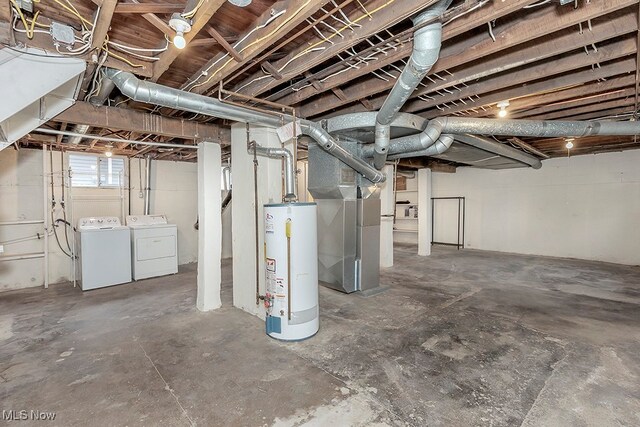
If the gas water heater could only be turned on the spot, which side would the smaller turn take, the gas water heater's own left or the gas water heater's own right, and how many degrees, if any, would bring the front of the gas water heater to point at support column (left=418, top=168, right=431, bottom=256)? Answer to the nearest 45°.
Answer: approximately 180°

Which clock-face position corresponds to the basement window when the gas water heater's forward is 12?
The basement window is roughly at 3 o'clock from the gas water heater.

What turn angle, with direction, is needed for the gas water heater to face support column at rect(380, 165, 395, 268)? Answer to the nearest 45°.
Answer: approximately 180°

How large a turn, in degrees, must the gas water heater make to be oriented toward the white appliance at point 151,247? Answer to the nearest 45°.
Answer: approximately 90° to its right

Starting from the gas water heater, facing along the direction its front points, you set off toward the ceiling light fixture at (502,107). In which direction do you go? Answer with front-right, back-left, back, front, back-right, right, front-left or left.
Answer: back-left

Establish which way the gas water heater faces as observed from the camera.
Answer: facing the viewer and to the left of the viewer

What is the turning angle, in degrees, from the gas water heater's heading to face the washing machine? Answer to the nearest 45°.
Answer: approximately 90° to its right

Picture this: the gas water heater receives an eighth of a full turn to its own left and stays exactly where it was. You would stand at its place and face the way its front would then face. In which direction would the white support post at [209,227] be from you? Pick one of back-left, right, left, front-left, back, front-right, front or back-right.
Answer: back-right

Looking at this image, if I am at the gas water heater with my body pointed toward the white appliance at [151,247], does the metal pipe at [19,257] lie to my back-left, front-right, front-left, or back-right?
front-left

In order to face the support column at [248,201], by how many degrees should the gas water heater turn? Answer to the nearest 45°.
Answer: approximately 90° to its right

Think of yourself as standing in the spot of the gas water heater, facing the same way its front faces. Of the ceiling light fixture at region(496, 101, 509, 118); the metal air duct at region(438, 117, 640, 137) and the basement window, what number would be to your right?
1

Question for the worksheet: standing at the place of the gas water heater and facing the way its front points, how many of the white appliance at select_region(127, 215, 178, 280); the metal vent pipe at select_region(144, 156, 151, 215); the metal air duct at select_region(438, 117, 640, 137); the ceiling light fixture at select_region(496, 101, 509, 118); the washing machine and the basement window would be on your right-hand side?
4

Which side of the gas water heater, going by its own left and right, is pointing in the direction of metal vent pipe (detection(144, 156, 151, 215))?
right
